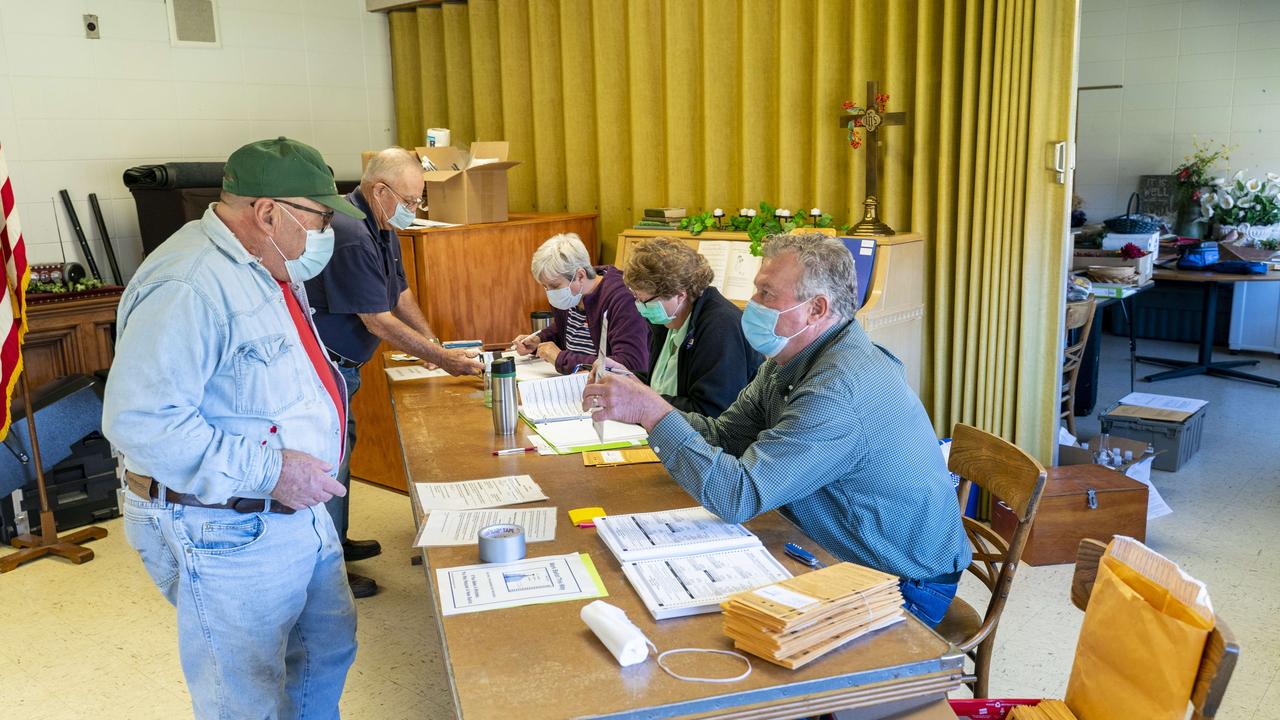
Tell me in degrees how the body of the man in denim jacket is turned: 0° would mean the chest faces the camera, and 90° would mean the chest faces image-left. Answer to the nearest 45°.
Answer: approximately 270°

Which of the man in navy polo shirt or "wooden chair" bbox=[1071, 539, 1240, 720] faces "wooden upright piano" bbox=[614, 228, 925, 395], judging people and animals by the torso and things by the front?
the man in navy polo shirt

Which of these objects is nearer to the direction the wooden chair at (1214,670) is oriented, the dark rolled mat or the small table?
the dark rolled mat

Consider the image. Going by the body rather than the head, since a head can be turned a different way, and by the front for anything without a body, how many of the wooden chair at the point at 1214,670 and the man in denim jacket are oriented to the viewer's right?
1

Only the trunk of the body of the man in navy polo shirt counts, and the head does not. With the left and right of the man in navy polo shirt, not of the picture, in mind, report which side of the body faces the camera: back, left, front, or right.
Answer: right

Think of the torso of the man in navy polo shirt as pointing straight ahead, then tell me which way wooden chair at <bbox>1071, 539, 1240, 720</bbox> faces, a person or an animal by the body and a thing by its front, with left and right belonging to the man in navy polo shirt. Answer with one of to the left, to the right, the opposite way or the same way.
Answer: the opposite way

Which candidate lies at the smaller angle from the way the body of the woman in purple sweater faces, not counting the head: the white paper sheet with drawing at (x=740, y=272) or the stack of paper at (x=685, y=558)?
the stack of paper

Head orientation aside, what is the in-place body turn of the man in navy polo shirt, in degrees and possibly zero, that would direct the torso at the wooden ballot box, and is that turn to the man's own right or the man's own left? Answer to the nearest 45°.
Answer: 0° — they already face it

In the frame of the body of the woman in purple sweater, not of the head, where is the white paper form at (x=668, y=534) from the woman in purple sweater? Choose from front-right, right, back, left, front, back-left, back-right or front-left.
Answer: front-left

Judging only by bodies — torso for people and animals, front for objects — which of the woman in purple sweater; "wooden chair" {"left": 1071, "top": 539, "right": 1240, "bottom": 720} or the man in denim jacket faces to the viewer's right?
the man in denim jacket

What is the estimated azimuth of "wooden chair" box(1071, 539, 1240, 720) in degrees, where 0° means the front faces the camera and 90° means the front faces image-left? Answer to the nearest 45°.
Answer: approximately 45°

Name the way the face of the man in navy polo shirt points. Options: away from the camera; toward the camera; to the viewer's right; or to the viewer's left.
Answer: to the viewer's right
